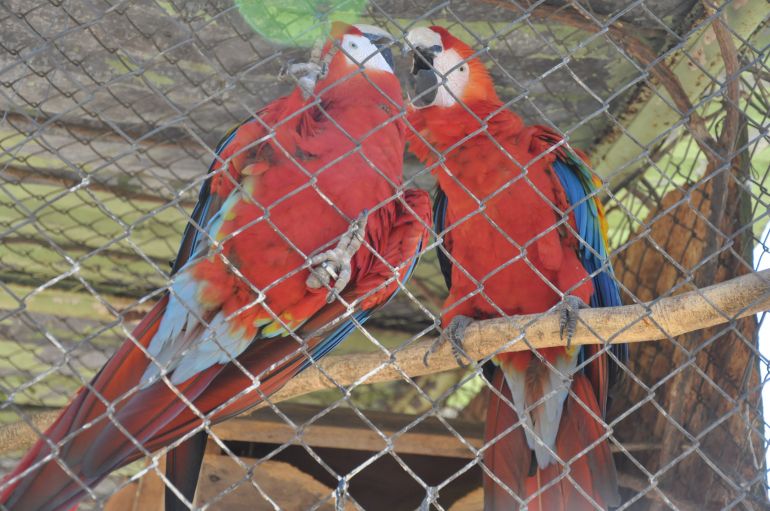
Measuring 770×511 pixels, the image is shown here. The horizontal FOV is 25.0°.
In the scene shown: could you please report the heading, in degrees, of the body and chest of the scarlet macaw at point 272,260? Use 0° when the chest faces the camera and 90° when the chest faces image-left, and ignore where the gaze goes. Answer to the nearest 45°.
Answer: approximately 315°
